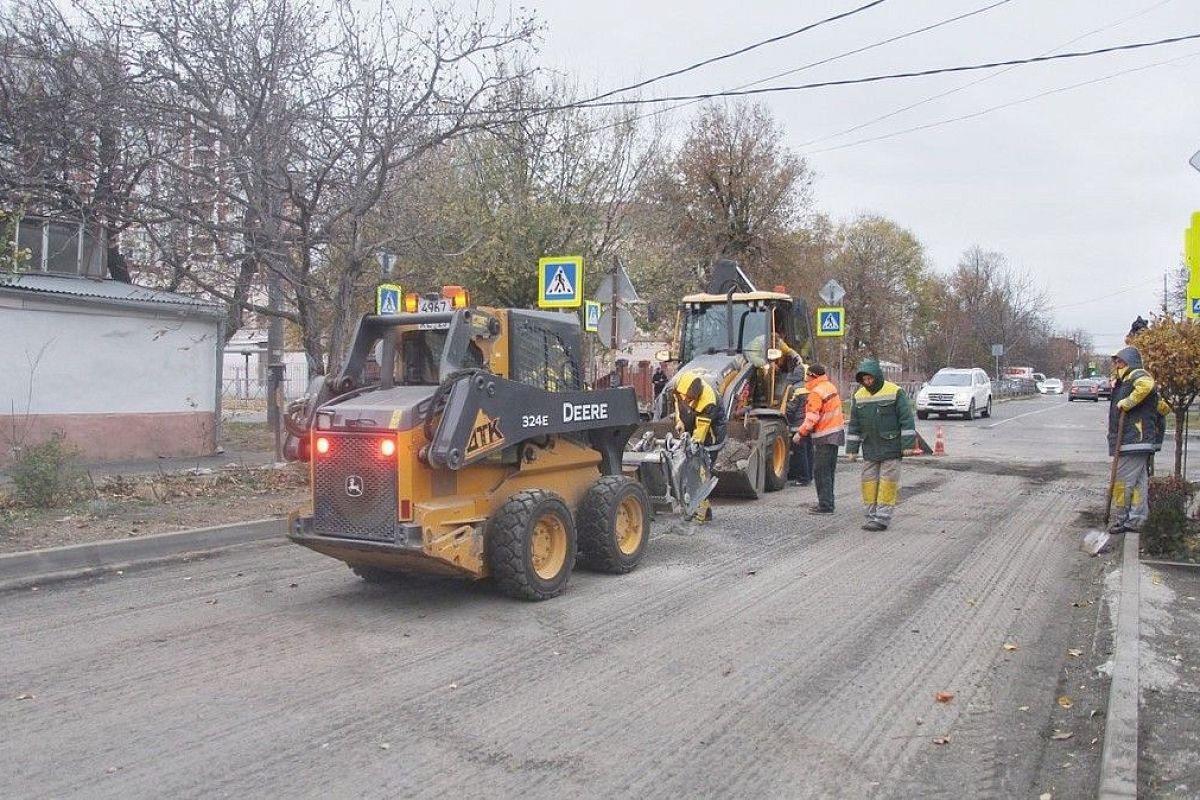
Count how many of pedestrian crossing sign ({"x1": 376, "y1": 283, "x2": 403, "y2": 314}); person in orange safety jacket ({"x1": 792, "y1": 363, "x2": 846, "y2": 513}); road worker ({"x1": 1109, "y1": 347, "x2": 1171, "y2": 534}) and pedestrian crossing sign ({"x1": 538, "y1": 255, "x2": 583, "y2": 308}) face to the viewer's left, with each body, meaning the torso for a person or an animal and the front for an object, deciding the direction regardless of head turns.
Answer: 2

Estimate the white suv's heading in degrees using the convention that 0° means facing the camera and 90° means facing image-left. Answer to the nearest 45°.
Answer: approximately 45°

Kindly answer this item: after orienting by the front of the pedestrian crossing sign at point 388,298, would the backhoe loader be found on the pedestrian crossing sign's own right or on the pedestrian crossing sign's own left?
on the pedestrian crossing sign's own left

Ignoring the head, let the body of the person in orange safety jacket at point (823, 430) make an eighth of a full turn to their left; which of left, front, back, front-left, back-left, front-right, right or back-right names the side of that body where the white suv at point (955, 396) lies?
back-right

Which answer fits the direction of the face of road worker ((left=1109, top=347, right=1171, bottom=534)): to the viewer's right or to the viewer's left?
to the viewer's left

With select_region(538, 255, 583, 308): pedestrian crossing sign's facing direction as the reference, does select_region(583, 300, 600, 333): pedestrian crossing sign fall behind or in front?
behind

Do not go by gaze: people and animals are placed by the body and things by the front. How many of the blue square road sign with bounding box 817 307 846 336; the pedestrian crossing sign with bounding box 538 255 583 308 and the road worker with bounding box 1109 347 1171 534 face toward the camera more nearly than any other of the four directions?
2

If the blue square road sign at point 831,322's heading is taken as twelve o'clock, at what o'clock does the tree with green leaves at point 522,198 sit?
The tree with green leaves is roughly at 2 o'clock from the blue square road sign.

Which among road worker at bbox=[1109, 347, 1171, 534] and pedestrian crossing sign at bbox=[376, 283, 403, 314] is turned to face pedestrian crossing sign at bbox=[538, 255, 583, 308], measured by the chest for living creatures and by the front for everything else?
the road worker

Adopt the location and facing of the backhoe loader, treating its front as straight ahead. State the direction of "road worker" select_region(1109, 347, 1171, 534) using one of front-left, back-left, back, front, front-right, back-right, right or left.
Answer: left

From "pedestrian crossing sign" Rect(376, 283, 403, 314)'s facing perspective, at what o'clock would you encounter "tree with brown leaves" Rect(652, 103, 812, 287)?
The tree with brown leaves is roughly at 7 o'clock from the pedestrian crossing sign.

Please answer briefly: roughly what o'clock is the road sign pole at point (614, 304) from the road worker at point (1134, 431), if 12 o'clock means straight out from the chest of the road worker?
The road sign pole is roughly at 12 o'clock from the road worker.
